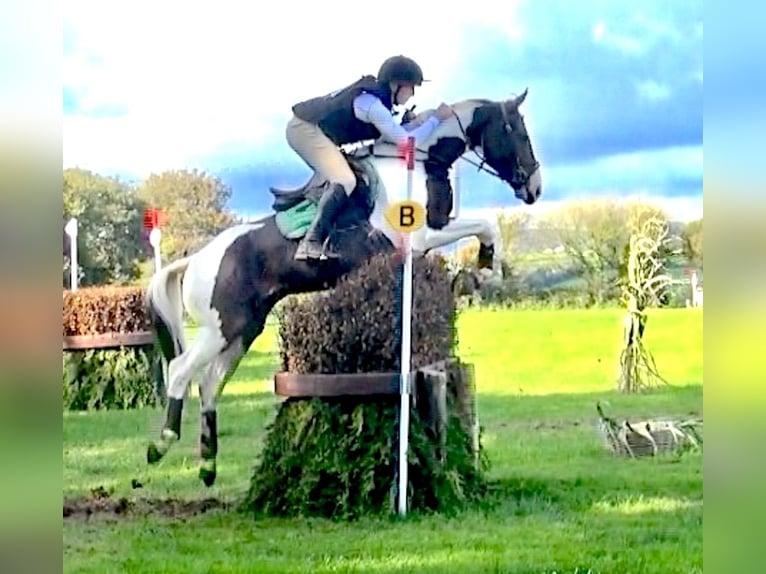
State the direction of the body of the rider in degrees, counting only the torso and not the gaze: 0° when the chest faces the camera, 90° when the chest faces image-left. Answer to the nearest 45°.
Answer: approximately 270°

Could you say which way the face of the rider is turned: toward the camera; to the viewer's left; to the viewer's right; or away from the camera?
to the viewer's right

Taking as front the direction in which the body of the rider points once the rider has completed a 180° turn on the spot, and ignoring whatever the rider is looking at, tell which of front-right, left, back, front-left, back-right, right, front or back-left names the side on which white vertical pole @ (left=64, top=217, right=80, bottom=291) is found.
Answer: front

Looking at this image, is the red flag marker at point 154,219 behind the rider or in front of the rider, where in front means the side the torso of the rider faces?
behind

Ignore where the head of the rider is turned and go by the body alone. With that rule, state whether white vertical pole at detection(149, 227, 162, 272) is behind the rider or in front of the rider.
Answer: behind

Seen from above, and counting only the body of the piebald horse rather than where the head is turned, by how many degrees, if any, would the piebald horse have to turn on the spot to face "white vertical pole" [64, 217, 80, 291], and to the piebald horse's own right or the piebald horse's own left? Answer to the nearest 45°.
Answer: approximately 180°

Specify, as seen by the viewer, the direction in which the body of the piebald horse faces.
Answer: to the viewer's right
